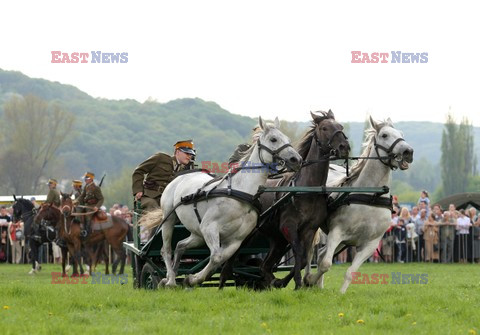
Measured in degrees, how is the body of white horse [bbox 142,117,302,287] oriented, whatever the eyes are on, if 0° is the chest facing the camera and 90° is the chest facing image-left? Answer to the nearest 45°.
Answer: approximately 315°

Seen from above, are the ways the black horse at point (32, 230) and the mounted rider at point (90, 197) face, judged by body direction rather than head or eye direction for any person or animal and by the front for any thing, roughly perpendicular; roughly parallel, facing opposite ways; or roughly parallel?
roughly parallel

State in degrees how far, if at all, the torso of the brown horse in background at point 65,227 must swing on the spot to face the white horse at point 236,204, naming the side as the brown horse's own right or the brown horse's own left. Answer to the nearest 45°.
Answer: approximately 45° to the brown horse's own left

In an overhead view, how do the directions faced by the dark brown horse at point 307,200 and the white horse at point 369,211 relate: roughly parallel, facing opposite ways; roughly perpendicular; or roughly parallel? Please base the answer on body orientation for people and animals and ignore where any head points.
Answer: roughly parallel

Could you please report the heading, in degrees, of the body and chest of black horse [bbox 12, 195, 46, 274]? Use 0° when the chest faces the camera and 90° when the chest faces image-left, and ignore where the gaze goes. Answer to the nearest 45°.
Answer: approximately 45°

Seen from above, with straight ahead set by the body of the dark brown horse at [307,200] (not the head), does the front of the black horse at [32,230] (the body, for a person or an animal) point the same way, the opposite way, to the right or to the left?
to the right

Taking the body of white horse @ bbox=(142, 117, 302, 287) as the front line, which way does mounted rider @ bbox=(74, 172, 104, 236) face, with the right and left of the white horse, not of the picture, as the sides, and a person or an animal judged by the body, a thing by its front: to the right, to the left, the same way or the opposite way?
to the right

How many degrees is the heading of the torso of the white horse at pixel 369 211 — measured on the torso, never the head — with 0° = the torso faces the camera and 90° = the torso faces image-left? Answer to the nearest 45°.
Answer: approximately 315°

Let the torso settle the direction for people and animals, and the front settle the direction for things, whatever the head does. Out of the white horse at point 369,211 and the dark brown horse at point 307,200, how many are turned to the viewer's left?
0

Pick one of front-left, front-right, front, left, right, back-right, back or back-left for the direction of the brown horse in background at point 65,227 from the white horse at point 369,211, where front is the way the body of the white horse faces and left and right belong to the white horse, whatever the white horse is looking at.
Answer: back

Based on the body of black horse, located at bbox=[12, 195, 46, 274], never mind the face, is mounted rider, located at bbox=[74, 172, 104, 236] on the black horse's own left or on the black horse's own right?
on the black horse's own left

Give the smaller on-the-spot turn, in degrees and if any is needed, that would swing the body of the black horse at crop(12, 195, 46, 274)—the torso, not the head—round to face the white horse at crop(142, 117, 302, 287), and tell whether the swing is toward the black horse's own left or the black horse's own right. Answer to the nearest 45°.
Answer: approximately 45° to the black horse's own left
